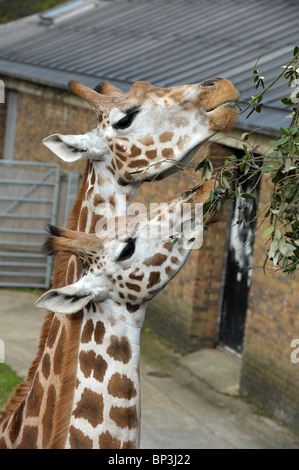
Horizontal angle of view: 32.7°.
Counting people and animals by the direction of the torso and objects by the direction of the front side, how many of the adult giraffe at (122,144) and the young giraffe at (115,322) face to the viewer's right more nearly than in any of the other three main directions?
2

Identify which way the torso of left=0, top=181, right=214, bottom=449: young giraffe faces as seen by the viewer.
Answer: to the viewer's right

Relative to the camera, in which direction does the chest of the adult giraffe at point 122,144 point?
to the viewer's right

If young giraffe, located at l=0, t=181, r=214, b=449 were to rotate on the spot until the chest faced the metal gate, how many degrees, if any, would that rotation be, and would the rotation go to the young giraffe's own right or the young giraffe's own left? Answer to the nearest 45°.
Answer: approximately 90° to the young giraffe's own left

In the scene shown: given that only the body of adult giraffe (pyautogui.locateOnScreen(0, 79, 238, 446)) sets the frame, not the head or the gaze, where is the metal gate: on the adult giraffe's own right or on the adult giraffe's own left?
on the adult giraffe's own left
